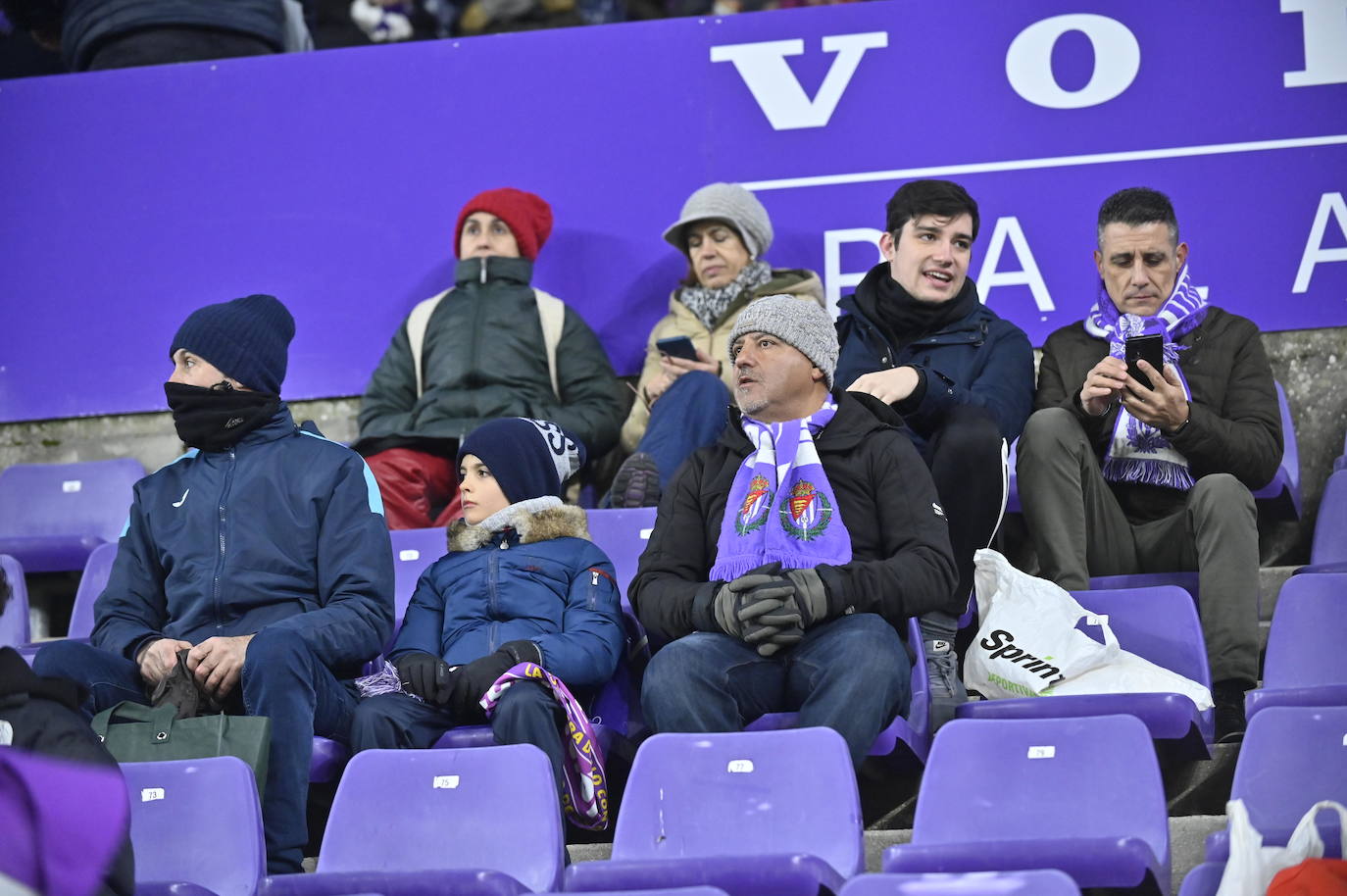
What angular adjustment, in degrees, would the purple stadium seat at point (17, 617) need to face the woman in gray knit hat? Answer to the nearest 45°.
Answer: approximately 90° to its left

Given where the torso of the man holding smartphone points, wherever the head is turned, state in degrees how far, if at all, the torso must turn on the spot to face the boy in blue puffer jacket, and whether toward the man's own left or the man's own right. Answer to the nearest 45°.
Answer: approximately 45° to the man's own right

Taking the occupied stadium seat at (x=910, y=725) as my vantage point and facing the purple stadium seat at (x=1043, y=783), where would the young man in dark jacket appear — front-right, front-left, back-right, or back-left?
back-left

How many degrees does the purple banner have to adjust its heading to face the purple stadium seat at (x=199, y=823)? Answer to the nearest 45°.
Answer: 0° — it already faces it

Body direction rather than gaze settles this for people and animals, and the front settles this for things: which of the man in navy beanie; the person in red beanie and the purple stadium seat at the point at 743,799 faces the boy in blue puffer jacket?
the person in red beanie

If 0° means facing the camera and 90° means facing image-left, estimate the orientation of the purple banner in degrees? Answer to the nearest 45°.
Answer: approximately 0°

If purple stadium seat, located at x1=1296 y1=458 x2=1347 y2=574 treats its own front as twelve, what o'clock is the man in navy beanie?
The man in navy beanie is roughly at 2 o'clock from the purple stadium seat.

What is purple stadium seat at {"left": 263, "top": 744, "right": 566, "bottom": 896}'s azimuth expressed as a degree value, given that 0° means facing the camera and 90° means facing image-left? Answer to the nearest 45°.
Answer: approximately 45°

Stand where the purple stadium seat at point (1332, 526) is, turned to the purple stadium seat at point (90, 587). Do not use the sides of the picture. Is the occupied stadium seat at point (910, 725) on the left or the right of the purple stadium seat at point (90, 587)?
left
